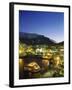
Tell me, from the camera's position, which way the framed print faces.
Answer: facing the viewer and to the right of the viewer
